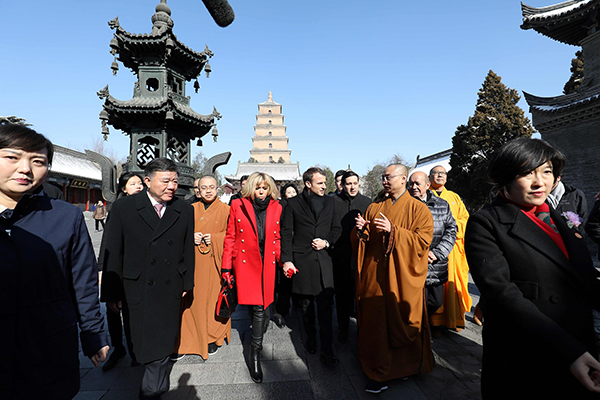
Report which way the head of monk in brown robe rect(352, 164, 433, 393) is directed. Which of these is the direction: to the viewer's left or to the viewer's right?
to the viewer's left

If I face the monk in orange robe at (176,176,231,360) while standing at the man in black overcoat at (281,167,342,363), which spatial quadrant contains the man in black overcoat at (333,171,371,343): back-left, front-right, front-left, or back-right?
back-right

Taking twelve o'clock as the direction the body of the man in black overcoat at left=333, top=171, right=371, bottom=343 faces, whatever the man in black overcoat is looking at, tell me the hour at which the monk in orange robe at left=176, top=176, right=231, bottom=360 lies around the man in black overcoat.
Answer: The monk in orange robe is roughly at 2 o'clock from the man in black overcoat.

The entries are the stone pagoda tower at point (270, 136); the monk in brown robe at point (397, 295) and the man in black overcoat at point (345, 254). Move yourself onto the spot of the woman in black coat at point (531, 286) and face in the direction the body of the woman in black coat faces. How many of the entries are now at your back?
3

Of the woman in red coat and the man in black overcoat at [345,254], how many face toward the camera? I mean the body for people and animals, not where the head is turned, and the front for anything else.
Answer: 2

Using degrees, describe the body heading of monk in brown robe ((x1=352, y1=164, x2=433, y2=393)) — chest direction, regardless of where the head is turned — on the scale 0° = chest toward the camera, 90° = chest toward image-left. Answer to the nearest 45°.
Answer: approximately 45°

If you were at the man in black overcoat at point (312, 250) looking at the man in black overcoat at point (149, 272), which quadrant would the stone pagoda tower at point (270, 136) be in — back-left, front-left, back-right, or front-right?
back-right

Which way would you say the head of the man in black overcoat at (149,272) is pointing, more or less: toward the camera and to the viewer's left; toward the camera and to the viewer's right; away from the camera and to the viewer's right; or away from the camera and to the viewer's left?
toward the camera and to the viewer's right

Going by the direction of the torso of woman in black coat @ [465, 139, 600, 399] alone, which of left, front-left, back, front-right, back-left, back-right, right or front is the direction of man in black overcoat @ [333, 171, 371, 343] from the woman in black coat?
back
